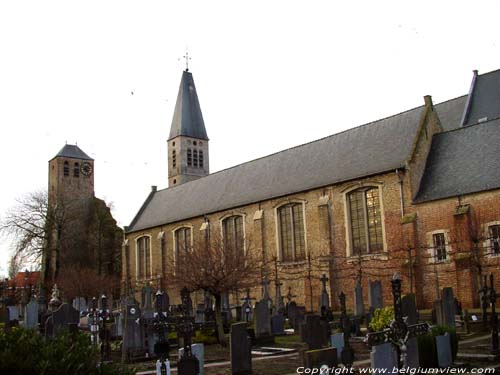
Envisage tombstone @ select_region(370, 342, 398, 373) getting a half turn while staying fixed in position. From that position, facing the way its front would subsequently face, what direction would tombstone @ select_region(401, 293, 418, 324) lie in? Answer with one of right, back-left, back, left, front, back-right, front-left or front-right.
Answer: front

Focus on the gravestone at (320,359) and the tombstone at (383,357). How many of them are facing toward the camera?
2

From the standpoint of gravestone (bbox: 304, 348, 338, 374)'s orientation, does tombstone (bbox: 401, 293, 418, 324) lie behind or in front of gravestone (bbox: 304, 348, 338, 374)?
behind

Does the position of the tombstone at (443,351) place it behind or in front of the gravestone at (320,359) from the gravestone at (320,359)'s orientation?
behind

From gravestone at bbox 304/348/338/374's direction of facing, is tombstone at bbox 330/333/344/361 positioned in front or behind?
behind

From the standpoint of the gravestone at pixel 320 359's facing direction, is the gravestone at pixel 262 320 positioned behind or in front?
behind

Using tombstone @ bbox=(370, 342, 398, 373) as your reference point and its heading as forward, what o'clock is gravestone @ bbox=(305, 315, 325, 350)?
The gravestone is roughly at 5 o'clock from the tombstone.

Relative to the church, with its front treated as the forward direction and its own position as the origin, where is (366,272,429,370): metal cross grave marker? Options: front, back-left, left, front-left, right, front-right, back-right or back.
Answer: back-left

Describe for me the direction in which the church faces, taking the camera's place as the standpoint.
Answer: facing away from the viewer and to the left of the viewer

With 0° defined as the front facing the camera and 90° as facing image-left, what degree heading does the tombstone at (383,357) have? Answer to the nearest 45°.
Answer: approximately 0°
